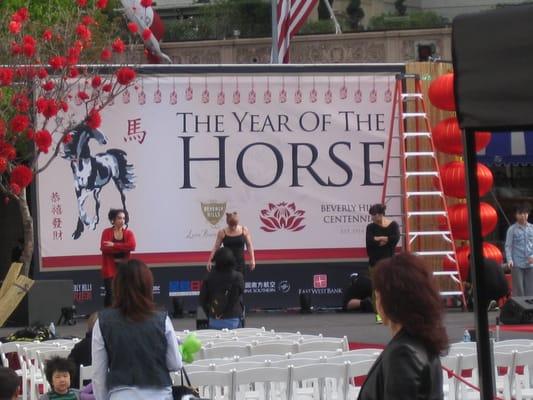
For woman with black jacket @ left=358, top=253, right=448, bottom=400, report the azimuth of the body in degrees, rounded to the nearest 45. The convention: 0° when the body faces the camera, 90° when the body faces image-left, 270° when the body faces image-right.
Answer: approximately 135°

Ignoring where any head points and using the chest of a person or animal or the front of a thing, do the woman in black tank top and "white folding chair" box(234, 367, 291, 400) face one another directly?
yes

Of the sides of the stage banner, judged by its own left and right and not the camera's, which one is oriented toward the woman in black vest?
front

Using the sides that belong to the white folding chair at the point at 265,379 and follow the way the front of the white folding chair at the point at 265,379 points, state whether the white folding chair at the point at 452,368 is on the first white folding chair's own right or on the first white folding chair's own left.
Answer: on the first white folding chair's own right

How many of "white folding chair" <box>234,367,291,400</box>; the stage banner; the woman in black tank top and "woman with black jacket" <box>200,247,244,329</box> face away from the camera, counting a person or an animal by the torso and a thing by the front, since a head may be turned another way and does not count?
2

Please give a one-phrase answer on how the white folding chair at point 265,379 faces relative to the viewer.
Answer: facing away from the viewer

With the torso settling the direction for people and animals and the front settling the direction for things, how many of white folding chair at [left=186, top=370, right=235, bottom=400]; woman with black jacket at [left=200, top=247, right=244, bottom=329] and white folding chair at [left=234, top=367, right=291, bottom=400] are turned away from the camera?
3

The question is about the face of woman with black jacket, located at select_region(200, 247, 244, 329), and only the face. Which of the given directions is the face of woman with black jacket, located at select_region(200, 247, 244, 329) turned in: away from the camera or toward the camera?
away from the camera

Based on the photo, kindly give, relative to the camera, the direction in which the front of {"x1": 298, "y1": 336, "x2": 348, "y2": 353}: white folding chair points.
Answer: facing away from the viewer

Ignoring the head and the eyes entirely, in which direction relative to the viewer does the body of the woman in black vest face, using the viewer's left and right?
facing away from the viewer

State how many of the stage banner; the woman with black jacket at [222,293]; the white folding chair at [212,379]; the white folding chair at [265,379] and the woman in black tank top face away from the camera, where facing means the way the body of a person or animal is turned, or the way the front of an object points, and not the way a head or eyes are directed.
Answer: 3

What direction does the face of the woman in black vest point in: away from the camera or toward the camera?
away from the camera

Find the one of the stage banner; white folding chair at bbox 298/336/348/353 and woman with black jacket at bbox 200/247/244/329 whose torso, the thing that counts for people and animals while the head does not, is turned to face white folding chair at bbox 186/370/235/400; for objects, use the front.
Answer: the stage banner

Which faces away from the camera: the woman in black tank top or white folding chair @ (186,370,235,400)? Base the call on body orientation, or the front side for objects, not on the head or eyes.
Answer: the white folding chair

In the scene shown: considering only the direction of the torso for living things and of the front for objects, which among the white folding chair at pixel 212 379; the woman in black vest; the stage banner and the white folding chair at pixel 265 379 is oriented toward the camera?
the stage banner
